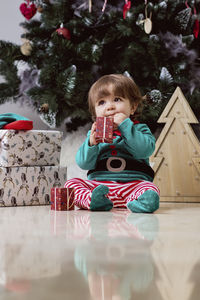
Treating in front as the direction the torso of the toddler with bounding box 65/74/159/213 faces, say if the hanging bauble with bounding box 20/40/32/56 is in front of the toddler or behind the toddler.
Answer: behind

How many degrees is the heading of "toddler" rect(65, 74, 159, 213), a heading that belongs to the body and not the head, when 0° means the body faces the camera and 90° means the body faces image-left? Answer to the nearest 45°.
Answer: approximately 0°

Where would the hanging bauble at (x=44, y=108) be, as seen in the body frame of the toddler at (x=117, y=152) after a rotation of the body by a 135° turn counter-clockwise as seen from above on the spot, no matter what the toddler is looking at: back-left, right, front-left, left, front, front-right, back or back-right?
left
